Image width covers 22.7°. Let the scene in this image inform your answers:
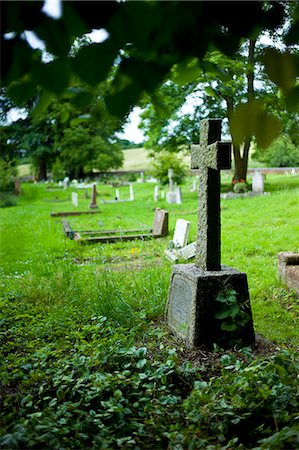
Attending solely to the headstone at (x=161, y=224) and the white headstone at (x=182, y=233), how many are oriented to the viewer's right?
0

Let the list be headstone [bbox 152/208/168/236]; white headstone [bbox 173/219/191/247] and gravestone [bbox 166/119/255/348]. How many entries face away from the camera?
0

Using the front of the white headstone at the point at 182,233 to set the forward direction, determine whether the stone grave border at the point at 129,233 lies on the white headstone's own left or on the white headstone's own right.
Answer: on the white headstone's own right

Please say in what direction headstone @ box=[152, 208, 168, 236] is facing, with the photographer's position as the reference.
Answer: facing the viewer and to the left of the viewer

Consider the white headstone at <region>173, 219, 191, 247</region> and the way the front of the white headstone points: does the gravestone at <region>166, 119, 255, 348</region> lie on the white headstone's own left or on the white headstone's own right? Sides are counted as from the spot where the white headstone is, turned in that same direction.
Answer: on the white headstone's own left

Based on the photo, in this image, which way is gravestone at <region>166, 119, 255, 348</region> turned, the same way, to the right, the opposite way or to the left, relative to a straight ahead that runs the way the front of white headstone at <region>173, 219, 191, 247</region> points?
the same way

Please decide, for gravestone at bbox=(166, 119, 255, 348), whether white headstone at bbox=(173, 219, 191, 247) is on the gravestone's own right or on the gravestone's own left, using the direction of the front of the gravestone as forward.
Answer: on the gravestone's own right

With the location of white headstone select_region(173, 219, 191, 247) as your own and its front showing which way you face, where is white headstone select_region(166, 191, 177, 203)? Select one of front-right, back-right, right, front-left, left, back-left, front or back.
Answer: back-right

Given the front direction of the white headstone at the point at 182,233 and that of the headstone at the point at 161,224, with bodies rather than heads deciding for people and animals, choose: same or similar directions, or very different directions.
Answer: same or similar directions

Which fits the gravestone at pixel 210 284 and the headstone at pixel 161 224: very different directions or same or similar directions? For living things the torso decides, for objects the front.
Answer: same or similar directions

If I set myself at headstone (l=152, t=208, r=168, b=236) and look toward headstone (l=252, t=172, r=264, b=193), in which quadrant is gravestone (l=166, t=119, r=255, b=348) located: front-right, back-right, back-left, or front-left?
back-right

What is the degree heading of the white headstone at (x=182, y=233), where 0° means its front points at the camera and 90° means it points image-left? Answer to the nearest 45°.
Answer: approximately 45°

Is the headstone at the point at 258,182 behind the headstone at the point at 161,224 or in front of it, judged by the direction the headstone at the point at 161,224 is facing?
behind
